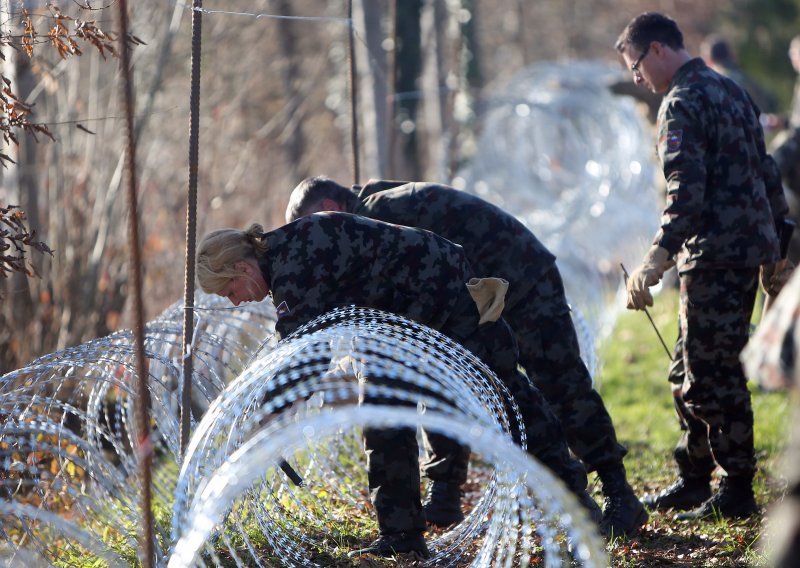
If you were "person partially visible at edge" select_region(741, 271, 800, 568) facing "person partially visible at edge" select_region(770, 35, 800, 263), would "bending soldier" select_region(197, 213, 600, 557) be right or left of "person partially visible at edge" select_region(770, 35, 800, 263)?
left

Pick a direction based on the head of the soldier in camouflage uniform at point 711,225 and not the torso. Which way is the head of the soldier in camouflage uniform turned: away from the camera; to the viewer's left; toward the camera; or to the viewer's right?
to the viewer's left

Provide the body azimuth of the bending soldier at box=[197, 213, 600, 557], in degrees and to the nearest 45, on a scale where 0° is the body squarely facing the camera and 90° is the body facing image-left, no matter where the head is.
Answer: approximately 90°

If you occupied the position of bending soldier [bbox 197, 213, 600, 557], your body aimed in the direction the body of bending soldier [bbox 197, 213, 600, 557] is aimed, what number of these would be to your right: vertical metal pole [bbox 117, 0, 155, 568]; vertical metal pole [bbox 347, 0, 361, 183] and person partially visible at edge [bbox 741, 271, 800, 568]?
1

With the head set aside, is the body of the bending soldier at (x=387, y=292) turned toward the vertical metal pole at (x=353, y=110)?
no

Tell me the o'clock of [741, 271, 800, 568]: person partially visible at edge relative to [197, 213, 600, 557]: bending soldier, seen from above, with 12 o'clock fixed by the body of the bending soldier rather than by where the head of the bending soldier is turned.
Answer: The person partially visible at edge is roughly at 8 o'clock from the bending soldier.

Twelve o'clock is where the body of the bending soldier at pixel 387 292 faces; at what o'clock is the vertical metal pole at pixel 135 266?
The vertical metal pole is roughly at 10 o'clock from the bending soldier.

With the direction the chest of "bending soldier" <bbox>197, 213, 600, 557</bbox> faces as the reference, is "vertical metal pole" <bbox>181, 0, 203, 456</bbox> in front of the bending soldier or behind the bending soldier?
in front

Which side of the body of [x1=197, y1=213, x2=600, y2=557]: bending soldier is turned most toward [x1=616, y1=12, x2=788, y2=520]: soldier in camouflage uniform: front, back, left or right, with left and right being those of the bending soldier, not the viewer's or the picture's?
back

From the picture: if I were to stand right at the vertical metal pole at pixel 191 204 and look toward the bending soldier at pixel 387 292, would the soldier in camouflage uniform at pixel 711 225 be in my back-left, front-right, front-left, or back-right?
front-left

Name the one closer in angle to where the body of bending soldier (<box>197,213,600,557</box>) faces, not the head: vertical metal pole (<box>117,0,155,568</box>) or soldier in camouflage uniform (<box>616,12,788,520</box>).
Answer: the vertical metal pole

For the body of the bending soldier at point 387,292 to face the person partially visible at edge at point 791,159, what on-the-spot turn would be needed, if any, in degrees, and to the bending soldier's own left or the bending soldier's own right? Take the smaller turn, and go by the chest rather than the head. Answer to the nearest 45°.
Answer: approximately 135° to the bending soldier's own right
